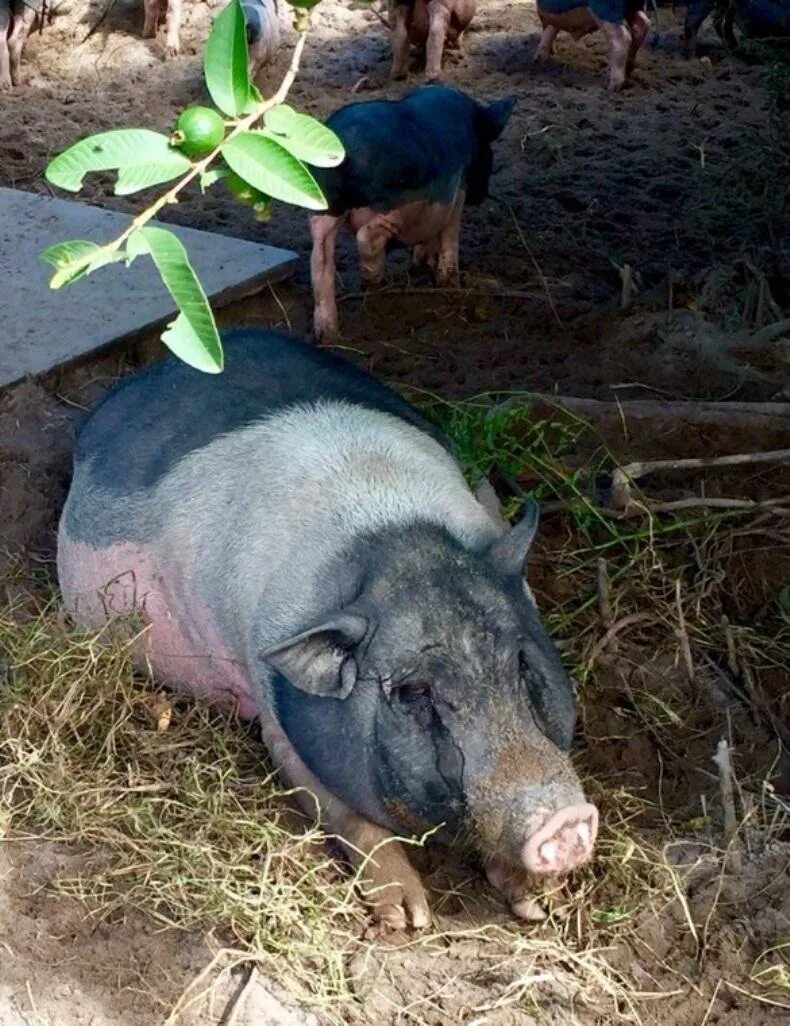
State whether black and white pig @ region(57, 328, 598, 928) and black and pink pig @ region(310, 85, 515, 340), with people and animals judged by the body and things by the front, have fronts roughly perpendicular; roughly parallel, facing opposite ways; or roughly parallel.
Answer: roughly perpendicular

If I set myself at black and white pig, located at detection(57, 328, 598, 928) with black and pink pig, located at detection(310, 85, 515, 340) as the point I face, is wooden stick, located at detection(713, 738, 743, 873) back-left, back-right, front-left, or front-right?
back-right

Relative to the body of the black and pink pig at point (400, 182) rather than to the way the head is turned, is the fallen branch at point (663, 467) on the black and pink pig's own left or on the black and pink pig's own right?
on the black and pink pig's own right

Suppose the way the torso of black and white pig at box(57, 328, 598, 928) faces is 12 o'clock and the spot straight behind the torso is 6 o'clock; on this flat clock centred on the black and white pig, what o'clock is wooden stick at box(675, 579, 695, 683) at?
The wooden stick is roughly at 10 o'clock from the black and white pig.

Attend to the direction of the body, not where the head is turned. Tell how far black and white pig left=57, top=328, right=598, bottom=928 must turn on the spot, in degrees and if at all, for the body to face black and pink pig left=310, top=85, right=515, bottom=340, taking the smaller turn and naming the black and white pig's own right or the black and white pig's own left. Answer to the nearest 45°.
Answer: approximately 135° to the black and white pig's own left

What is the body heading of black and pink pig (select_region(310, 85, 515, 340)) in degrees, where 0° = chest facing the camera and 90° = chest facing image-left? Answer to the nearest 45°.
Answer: approximately 225°

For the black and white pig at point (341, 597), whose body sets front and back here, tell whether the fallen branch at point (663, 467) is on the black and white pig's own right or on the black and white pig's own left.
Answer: on the black and white pig's own left

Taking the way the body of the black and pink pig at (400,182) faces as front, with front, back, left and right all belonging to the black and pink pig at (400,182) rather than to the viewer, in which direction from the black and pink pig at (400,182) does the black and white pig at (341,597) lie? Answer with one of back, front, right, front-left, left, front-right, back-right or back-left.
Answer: back-right

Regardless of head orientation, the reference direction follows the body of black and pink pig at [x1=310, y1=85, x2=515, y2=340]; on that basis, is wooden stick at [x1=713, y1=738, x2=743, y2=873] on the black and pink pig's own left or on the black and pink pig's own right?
on the black and pink pig's own right

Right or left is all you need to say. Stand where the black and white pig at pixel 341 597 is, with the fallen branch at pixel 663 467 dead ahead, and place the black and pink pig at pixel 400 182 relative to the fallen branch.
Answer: left

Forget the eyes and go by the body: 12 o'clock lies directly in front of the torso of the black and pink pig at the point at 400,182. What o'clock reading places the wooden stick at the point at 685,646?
The wooden stick is roughly at 4 o'clock from the black and pink pig.

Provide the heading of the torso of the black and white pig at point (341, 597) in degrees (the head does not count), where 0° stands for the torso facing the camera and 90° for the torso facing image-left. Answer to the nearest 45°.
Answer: approximately 315°

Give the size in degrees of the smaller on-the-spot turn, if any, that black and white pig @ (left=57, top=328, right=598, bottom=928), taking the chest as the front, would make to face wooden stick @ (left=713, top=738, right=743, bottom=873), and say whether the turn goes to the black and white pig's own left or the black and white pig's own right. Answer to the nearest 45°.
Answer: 0° — it already faces it
